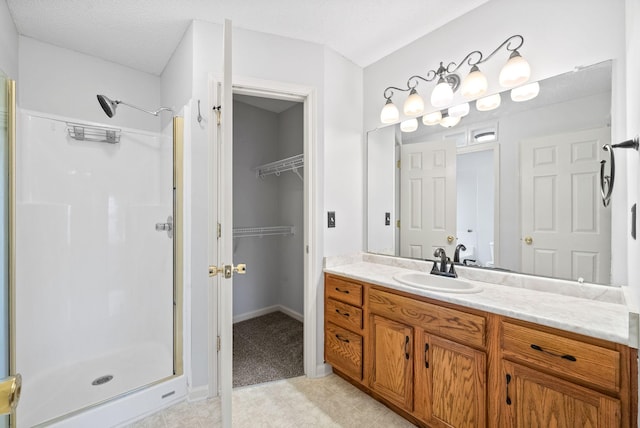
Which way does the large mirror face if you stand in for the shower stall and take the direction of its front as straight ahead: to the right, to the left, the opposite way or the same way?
to the right

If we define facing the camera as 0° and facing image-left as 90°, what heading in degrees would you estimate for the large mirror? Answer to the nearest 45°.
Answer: approximately 45°

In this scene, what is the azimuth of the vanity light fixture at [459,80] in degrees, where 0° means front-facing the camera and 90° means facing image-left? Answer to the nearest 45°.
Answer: approximately 45°
